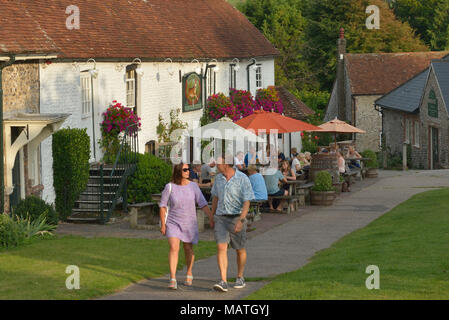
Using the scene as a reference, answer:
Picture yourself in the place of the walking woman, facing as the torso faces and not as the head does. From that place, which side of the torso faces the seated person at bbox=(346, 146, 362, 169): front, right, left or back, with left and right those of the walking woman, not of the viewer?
back

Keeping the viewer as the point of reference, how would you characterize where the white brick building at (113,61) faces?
facing the viewer and to the right of the viewer

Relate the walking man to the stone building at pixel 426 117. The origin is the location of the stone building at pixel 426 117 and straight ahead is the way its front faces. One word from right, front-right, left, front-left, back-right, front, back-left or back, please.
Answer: front-left

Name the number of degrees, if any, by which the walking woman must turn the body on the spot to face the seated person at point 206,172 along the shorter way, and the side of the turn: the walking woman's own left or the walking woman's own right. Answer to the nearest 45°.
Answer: approximately 180°

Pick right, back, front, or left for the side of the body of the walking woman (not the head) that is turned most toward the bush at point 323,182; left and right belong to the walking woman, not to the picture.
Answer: back

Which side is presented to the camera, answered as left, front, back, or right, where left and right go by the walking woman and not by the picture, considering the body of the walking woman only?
front

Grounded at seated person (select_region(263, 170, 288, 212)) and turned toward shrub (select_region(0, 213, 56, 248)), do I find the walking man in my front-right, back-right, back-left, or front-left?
front-left

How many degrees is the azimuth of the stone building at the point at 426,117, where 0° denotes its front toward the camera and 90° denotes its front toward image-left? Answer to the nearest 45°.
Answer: approximately 45°

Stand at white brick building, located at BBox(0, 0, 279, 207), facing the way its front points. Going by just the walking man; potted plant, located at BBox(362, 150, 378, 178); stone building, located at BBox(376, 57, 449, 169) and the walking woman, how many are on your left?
2

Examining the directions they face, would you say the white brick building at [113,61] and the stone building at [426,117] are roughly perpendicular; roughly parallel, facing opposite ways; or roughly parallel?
roughly perpendicular
